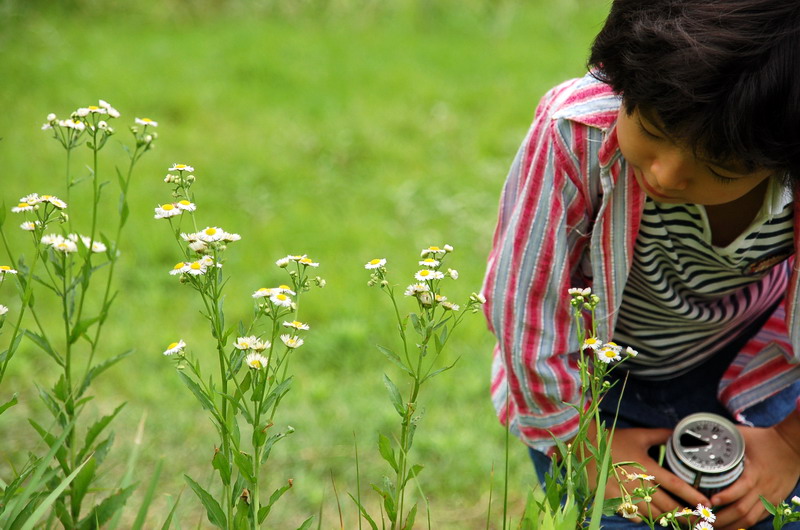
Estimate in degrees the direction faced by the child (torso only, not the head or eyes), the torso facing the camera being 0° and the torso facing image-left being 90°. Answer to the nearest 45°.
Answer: approximately 0°
